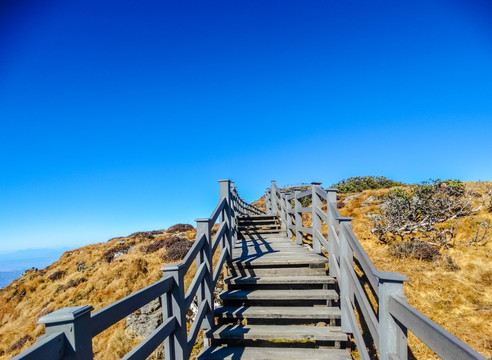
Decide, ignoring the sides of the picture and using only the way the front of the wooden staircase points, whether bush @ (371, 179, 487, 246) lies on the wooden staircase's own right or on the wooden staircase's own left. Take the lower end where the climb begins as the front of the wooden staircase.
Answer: on the wooden staircase's own left

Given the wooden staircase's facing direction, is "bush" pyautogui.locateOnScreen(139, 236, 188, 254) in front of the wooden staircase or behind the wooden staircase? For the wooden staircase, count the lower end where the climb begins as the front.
behind

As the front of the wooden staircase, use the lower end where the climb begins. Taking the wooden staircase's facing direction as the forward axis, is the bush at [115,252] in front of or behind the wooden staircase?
behind

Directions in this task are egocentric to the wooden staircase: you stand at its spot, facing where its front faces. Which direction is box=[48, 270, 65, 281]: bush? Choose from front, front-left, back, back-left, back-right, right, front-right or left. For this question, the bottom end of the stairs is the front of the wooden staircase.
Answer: back-right

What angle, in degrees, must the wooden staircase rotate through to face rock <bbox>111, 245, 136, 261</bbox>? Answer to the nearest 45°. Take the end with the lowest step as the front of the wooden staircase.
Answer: approximately 135° to its right

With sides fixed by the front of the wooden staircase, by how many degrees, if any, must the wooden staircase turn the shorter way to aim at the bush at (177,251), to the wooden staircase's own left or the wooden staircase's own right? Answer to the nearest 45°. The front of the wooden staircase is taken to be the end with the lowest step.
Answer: approximately 135° to the wooden staircase's own right

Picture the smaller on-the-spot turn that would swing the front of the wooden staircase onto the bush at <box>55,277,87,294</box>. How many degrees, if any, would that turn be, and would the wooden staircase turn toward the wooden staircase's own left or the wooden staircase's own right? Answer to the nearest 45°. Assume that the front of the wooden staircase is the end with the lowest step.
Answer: approximately 135° to the wooden staircase's own right

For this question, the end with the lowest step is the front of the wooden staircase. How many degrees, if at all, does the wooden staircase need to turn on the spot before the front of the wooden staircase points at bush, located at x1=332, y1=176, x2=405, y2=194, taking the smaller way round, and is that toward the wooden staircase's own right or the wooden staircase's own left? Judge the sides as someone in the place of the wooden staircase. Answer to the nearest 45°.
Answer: approximately 135° to the wooden staircase's own left

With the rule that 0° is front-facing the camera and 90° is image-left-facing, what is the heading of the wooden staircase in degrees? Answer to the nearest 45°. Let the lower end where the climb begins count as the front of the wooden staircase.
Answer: approximately 0°
